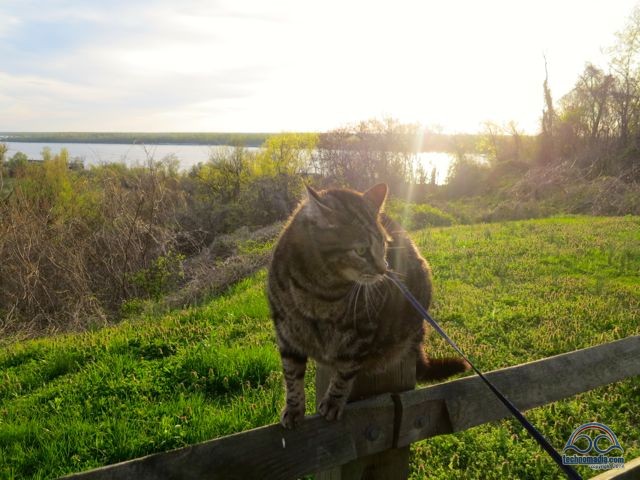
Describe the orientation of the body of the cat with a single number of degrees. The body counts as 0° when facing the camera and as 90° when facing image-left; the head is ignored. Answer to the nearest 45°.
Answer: approximately 45°

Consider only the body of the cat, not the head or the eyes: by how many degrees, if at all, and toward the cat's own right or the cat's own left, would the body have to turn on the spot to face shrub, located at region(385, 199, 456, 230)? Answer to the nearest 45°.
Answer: approximately 135° to the cat's own right
